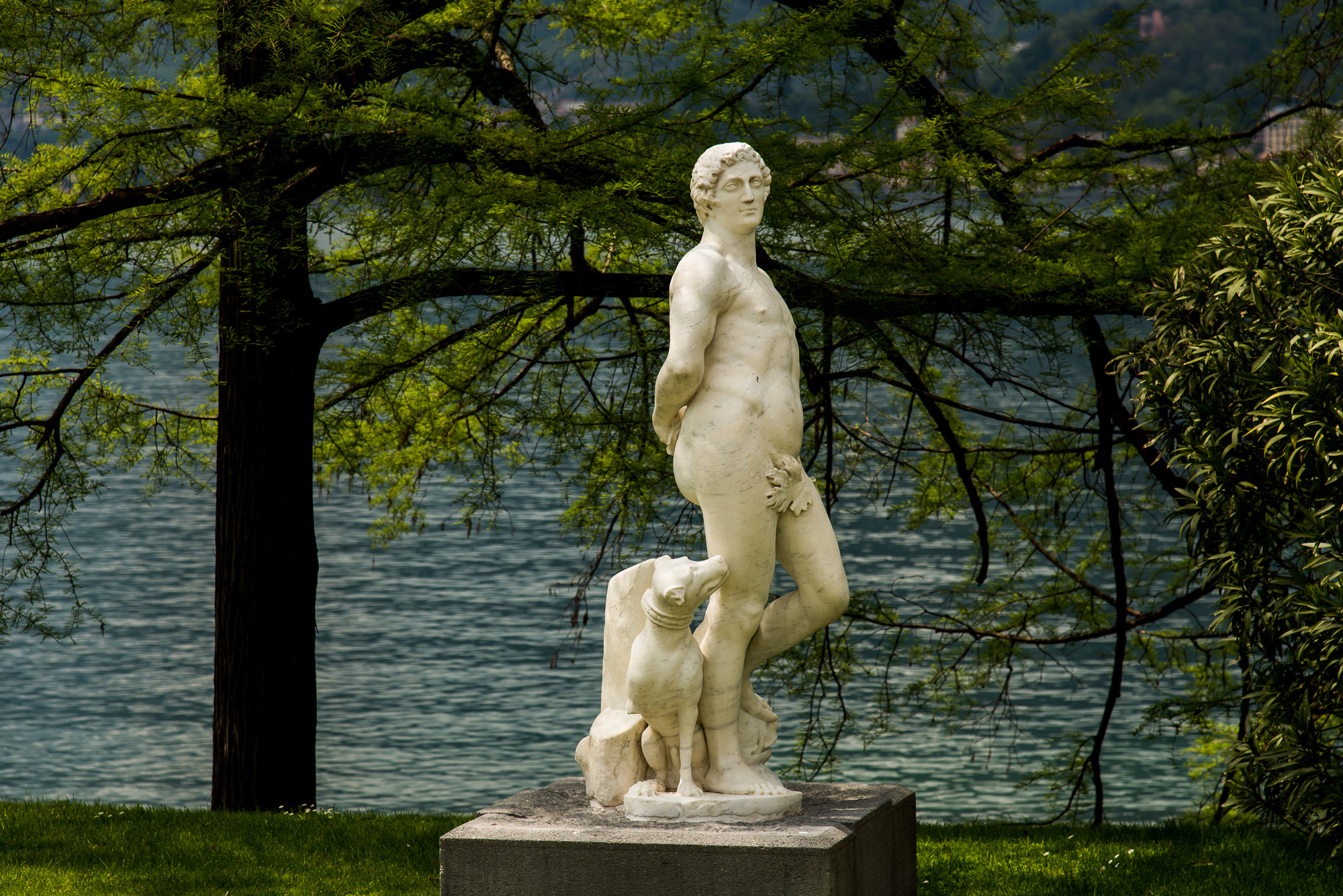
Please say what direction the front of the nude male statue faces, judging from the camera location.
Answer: facing the viewer and to the right of the viewer

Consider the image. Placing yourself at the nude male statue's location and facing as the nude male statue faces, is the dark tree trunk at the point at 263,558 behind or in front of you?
behind
